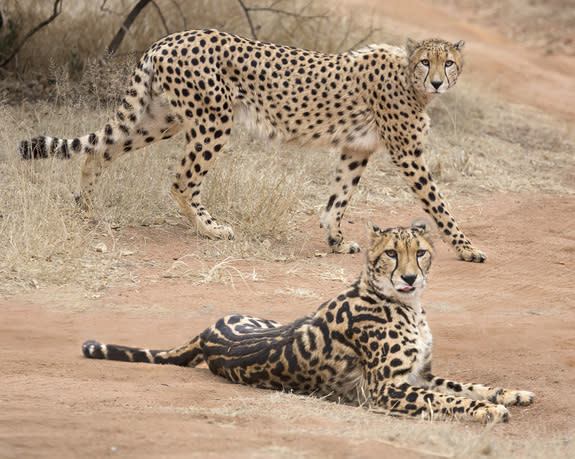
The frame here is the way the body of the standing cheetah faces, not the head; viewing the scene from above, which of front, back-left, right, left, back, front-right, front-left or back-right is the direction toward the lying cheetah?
right

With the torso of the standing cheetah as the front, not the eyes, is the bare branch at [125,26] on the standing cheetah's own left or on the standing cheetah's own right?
on the standing cheetah's own left

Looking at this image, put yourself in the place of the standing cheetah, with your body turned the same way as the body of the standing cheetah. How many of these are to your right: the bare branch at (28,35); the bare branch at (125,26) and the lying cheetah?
1

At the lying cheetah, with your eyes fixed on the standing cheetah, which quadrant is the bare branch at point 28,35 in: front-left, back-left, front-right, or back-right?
front-left

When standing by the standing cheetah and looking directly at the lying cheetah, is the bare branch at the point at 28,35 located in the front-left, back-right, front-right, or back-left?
back-right

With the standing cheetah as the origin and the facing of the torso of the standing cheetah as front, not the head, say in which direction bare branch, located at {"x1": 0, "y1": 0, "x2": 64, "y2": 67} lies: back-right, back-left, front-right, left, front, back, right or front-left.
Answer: back-left

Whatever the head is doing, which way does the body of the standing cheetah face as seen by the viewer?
to the viewer's right

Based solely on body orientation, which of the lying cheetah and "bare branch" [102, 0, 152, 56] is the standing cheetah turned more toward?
the lying cheetah
